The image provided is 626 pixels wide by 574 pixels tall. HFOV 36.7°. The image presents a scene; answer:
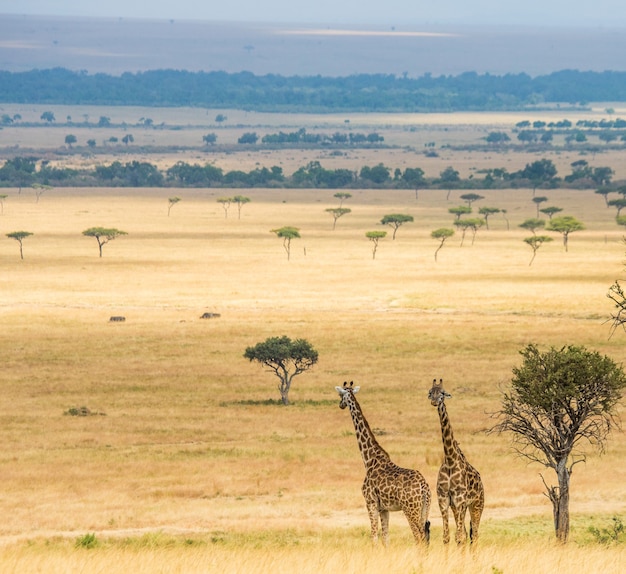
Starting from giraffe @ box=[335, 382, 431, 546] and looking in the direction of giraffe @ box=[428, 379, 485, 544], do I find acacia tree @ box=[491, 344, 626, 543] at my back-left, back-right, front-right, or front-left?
front-left
